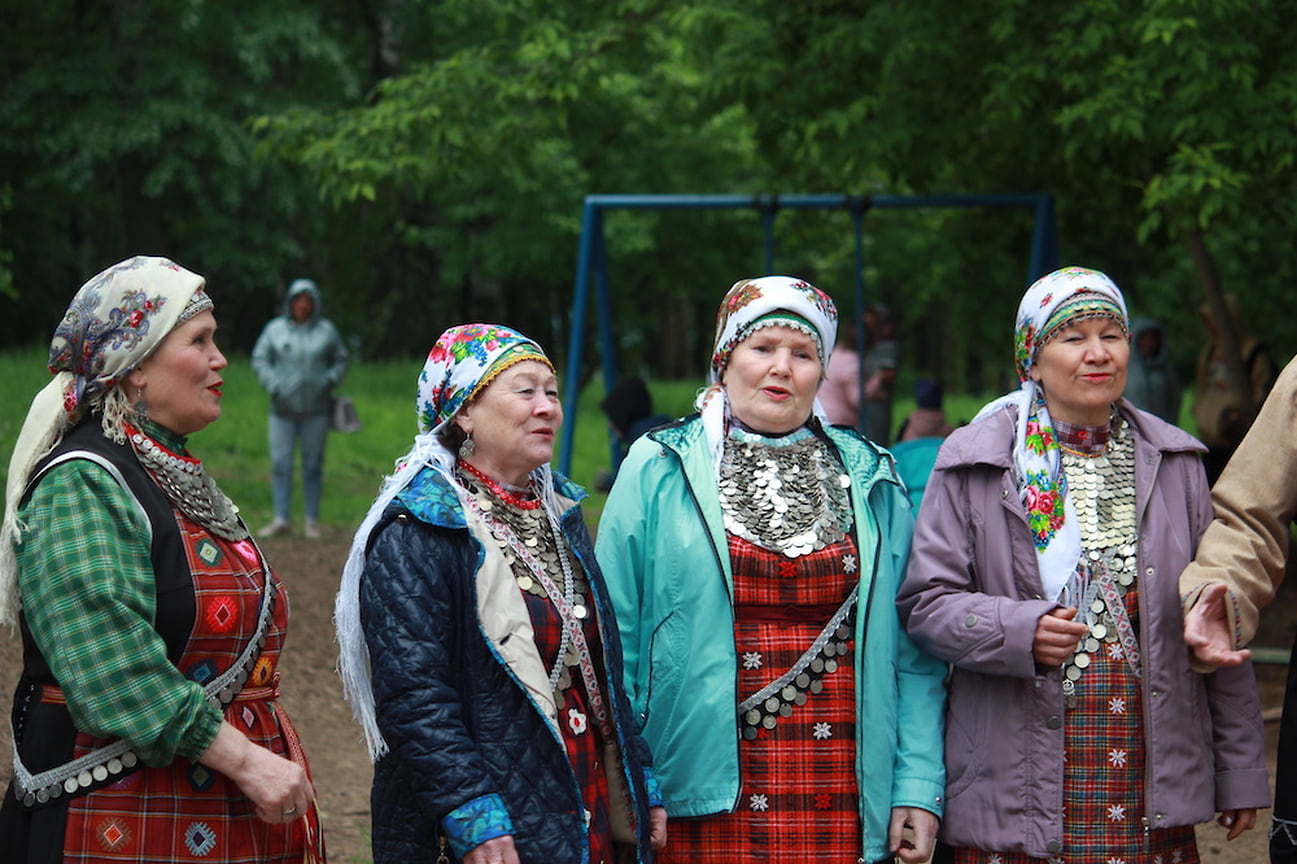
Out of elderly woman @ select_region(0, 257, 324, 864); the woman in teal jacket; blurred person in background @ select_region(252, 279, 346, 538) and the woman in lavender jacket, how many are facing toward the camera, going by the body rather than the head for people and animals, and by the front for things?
3

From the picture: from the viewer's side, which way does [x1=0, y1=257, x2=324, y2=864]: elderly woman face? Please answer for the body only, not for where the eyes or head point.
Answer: to the viewer's right

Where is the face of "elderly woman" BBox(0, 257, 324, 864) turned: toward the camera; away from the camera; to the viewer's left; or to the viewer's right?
to the viewer's right

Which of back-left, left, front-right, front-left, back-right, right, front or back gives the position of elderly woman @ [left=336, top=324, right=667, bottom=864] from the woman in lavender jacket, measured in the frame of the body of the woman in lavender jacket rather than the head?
front-right

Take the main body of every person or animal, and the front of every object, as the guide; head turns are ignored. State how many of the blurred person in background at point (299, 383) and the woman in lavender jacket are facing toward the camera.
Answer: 2

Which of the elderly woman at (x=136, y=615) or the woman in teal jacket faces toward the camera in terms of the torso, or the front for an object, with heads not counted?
the woman in teal jacket

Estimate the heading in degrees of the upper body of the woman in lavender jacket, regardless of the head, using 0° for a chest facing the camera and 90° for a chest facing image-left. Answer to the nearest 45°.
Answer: approximately 0°

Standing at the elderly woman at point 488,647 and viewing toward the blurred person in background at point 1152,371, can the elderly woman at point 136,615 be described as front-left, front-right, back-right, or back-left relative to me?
back-left

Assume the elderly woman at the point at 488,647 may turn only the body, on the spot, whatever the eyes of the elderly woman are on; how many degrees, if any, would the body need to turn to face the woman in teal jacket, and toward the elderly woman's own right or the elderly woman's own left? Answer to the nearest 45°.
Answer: approximately 90° to the elderly woman's own left

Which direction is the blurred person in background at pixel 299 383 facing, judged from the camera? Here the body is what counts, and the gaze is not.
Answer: toward the camera

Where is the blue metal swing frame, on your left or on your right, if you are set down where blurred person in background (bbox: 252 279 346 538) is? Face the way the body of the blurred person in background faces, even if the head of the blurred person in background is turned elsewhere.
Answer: on your left

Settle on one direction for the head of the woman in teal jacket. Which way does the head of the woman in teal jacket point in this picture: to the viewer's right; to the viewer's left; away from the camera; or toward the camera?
toward the camera

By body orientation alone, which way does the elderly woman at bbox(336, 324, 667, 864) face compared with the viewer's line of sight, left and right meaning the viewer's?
facing the viewer and to the right of the viewer

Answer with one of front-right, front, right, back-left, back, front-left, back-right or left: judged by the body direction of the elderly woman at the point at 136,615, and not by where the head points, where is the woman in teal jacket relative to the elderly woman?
front

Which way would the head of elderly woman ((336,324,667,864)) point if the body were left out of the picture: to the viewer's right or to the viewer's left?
to the viewer's right

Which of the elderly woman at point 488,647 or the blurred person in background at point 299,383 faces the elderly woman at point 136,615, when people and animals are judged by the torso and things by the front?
the blurred person in background

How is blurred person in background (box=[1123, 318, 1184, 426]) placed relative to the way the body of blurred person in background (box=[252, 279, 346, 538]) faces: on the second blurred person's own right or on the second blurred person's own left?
on the second blurred person's own left

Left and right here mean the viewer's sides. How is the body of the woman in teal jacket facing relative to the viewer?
facing the viewer

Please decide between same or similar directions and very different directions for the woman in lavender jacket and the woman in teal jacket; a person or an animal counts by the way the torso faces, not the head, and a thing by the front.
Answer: same or similar directions
